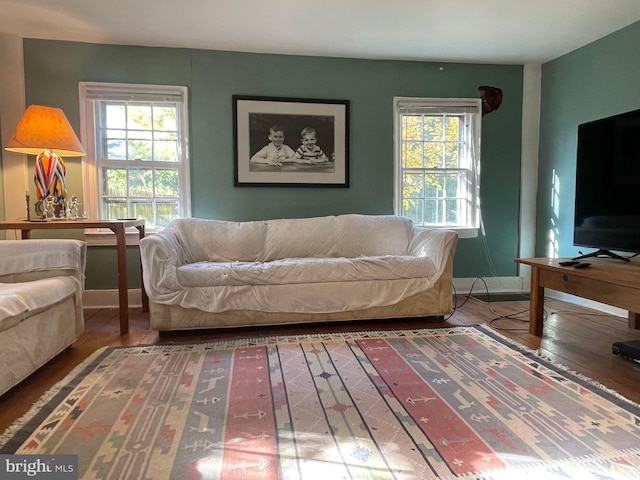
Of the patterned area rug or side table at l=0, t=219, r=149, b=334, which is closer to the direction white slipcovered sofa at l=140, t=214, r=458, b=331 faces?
the patterned area rug

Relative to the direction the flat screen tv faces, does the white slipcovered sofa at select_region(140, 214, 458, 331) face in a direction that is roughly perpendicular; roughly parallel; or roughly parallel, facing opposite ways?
roughly perpendicular

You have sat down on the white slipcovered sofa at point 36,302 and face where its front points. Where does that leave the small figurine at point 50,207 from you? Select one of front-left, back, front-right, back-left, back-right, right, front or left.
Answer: back-left

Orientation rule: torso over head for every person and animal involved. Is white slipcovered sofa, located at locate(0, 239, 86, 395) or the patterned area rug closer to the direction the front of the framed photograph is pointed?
the patterned area rug

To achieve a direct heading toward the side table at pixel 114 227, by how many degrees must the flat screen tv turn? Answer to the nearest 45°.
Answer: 0° — it already faces it

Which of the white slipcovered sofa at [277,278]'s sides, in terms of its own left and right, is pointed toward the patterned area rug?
front

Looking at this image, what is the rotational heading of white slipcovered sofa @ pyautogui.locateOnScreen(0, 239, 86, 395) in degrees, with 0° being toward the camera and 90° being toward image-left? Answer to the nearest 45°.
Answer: approximately 315°

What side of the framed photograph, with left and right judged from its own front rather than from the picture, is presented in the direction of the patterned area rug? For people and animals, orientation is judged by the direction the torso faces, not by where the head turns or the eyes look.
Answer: front

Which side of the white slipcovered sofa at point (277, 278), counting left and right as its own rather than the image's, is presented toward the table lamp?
right

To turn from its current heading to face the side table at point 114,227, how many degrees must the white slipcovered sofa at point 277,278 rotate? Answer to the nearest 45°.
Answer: approximately 90° to its right

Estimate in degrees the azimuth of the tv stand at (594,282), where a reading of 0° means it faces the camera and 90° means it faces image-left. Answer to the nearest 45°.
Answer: approximately 45°

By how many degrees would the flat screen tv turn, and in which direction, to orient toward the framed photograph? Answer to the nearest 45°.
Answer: approximately 45° to its right

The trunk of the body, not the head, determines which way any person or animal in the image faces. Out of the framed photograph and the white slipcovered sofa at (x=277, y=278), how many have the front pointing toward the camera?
2
